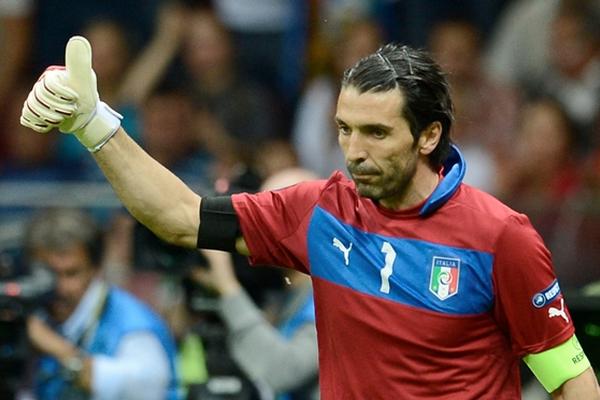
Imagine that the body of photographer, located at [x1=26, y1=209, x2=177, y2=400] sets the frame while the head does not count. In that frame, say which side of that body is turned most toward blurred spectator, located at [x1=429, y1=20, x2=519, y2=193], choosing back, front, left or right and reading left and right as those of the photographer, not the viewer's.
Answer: back

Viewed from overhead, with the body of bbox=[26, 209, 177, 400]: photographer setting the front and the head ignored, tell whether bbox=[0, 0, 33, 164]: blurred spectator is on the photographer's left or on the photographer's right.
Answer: on the photographer's right

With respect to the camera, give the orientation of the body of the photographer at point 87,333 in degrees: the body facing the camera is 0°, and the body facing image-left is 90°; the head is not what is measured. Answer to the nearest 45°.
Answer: approximately 45°

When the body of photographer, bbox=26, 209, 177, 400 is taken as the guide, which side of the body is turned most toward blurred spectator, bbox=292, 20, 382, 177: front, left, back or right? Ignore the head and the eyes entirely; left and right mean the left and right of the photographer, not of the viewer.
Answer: back

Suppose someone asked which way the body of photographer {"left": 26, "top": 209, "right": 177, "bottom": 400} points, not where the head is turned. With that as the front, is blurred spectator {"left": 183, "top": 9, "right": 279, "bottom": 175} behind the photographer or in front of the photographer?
behind

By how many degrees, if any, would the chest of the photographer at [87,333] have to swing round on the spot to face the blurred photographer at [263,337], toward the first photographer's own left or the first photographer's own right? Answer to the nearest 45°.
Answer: approximately 90° to the first photographer's own left
